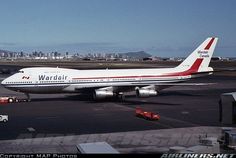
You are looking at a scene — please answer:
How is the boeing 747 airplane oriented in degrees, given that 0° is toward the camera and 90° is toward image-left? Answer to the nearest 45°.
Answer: approximately 90°
